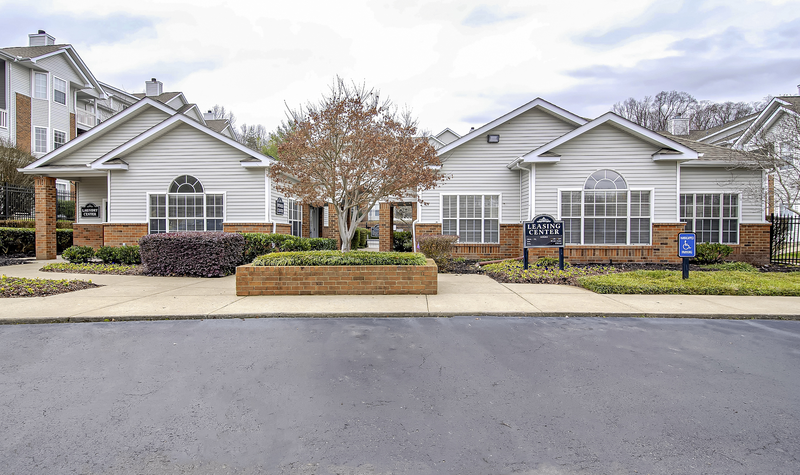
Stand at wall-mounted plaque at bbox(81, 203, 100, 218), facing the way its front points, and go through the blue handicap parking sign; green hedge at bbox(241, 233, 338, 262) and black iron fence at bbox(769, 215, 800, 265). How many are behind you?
0

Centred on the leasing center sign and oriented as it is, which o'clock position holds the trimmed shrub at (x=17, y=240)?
The trimmed shrub is roughly at 3 o'clock from the leasing center sign.

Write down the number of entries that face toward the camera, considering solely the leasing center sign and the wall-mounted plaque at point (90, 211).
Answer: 2

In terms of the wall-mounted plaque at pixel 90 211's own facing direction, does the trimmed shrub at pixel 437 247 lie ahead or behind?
ahead

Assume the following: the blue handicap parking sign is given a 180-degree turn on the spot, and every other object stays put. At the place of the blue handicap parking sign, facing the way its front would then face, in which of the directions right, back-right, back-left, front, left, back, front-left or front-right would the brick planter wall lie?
back-left

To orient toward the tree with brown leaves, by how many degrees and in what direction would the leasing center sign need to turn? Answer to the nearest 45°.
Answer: approximately 45° to its right

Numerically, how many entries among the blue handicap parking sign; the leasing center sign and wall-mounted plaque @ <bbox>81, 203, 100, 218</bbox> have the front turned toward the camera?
3

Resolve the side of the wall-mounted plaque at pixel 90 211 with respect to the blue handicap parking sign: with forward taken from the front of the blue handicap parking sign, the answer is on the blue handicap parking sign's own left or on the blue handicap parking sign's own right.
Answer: on the blue handicap parking sign's own right

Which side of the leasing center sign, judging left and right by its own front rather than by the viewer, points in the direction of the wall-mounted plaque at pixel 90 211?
right

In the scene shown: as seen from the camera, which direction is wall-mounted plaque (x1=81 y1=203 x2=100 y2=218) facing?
toward the camera

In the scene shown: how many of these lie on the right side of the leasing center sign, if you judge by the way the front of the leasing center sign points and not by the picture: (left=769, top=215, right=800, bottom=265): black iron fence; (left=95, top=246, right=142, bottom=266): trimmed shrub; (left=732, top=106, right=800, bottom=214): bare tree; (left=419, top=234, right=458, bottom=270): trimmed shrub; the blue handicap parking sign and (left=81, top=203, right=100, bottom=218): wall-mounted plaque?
3

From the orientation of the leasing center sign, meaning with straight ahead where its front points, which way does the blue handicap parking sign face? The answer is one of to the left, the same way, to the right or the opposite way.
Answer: the same way

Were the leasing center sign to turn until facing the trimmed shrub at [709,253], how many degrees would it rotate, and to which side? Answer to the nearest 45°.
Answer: approximately 135° to its left

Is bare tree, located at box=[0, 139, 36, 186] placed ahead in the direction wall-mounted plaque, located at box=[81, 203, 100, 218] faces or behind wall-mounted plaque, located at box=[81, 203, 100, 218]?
behind
